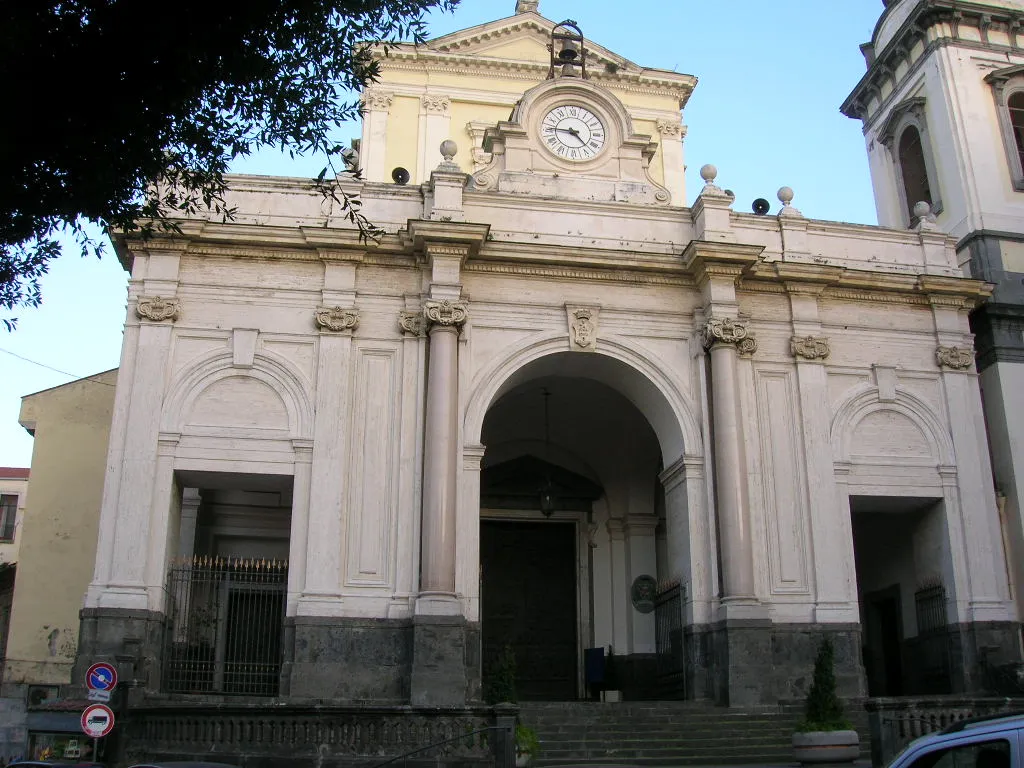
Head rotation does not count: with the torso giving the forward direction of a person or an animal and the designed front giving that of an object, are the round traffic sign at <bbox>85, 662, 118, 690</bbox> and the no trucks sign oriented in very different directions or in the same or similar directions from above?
same or similar directions

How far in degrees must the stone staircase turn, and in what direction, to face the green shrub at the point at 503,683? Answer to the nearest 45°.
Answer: approximately 45° to its right

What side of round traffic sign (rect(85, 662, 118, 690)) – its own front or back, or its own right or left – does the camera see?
front

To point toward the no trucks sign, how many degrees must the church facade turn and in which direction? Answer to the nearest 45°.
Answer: approximately 45° to its right

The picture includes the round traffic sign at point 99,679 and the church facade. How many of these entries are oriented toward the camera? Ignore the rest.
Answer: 2

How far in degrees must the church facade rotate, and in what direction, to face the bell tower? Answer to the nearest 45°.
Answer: approximately 90° to its left

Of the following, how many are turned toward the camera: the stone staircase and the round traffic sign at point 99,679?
2

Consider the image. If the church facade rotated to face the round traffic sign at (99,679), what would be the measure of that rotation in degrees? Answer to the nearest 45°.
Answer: approximately 45° to its right

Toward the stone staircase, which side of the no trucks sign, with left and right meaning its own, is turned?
left

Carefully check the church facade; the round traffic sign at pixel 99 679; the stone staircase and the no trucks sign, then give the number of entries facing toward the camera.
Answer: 4

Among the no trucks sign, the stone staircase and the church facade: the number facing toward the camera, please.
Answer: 3

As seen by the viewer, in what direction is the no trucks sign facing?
toward the camera
